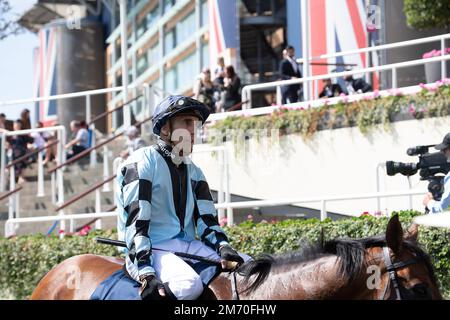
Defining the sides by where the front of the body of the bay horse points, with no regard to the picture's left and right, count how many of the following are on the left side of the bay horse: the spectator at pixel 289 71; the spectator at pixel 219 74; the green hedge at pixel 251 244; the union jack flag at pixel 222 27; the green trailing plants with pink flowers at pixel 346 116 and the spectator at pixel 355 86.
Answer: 6

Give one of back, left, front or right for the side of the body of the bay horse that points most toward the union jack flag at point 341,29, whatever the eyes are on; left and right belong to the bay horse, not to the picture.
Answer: left

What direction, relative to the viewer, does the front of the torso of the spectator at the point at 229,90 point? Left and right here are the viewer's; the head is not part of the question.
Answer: facing the viewer and to the left of the viewer

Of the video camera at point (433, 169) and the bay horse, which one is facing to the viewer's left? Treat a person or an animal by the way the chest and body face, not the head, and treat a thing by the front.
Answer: the video camera

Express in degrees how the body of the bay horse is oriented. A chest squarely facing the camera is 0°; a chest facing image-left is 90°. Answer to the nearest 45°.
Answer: approximately 270°

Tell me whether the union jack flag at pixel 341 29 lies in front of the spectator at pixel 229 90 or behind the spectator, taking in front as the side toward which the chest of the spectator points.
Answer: behind

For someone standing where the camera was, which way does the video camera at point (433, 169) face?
facing to the left of the viewer

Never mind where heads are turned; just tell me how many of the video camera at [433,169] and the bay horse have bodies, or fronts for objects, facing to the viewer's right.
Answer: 1

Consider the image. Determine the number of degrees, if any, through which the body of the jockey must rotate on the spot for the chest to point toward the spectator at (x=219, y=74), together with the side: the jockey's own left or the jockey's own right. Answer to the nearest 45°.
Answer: approximately 135° to the jockey's own left
